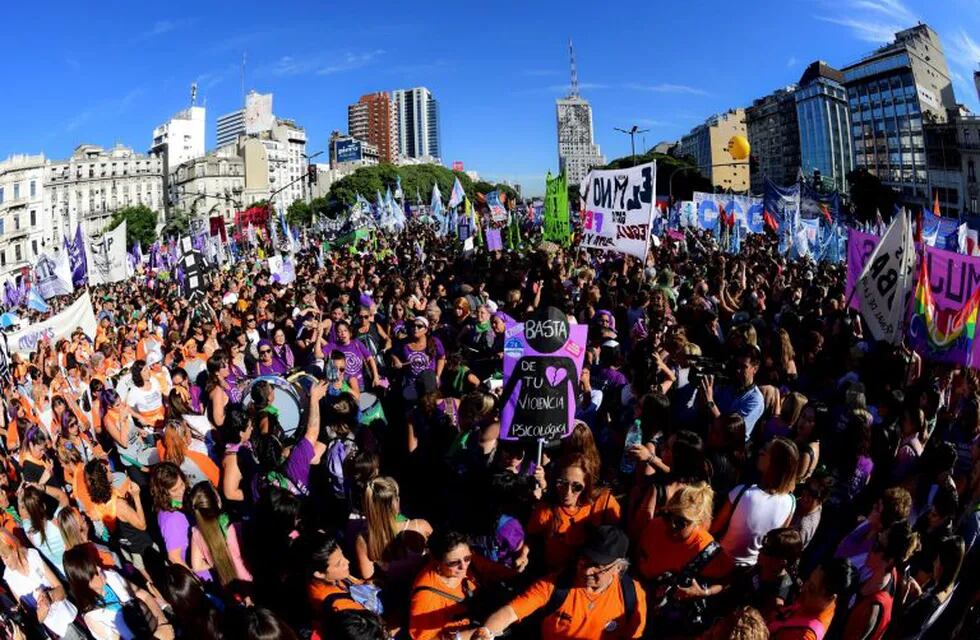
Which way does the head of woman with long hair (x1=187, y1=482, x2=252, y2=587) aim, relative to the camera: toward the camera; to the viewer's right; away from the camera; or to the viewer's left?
away from the camera

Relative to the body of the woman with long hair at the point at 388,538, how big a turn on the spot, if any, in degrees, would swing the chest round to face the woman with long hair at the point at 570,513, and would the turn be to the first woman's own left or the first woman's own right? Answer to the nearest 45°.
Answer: approximately 90° to the first woman's own right

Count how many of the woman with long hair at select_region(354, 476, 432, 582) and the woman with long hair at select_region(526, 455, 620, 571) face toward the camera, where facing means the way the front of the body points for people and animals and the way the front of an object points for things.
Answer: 1

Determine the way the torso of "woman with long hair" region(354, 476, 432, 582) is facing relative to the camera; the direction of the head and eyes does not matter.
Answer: away from the camera

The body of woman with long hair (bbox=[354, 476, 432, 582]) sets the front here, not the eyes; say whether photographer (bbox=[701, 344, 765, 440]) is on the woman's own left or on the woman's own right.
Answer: on the woman's own right

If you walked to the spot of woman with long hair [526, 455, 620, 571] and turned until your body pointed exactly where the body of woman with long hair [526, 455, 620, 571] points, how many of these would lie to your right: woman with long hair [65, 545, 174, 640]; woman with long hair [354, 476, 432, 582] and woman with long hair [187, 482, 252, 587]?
3

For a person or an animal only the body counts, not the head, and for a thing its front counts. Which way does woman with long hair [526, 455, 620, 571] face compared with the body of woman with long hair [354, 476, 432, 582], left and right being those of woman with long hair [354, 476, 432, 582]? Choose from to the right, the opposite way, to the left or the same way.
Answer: the opposite way

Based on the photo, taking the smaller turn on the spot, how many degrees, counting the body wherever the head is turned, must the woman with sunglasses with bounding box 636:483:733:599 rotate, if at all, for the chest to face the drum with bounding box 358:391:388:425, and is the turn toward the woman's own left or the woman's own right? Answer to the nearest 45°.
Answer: approximately 90° to the woman's own right

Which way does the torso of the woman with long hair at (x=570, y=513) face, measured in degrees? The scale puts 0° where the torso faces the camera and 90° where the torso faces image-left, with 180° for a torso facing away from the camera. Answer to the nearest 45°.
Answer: approximately 0°

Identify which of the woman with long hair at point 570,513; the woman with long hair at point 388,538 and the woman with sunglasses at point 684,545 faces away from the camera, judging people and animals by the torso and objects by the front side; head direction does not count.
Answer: the woman with long hair at point 388,538

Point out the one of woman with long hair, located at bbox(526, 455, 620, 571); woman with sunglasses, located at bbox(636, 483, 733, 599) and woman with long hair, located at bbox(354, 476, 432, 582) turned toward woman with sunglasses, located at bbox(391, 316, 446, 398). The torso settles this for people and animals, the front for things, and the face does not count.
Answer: woman with long hair, located at bbox(354, 476, 432, 582)

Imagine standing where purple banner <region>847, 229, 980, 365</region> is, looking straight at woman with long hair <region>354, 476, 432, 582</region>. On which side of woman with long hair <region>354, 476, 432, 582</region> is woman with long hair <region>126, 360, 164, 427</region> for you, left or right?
right
